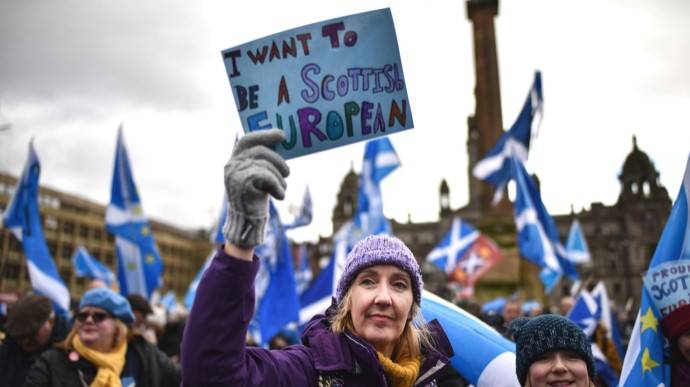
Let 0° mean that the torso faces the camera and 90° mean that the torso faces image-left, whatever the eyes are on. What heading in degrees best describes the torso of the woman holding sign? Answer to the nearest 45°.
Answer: approximately 315°

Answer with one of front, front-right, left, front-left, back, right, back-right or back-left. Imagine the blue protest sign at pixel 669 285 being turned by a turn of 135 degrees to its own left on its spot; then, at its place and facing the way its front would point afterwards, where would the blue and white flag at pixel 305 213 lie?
left

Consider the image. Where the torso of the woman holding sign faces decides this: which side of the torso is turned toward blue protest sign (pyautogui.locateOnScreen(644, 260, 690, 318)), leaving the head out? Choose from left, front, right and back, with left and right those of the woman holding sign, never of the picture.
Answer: left

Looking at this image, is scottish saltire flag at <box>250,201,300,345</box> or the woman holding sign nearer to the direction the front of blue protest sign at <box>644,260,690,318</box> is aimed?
the woman holding sign

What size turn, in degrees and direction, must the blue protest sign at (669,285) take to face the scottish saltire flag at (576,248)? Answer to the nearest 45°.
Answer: approximately 180°

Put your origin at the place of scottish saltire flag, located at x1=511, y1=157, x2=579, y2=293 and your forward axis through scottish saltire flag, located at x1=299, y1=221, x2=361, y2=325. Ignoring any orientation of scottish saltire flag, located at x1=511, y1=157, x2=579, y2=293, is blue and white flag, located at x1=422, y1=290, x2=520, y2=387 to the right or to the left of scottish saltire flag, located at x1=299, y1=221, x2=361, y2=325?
left

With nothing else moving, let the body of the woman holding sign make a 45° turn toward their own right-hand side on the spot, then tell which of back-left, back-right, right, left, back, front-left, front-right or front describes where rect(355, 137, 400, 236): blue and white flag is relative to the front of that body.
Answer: back

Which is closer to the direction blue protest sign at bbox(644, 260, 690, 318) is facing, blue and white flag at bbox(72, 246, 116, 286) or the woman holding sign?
the woman holding sign
